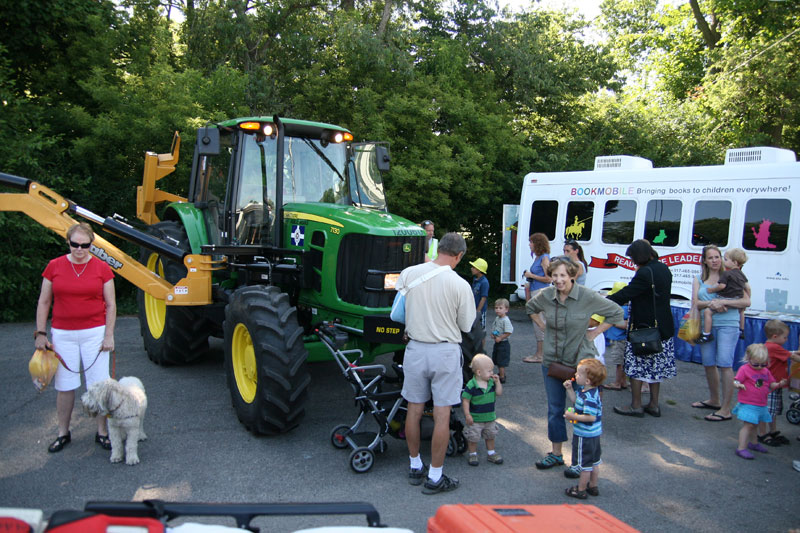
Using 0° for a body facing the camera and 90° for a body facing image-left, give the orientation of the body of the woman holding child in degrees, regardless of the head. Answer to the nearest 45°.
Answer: approximately 45°

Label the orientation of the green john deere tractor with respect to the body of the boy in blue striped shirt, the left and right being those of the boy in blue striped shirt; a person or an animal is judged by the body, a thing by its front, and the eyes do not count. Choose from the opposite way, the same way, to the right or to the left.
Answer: the opposite way

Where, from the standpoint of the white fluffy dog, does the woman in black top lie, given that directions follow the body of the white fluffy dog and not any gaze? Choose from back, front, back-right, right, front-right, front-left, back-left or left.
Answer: back-left

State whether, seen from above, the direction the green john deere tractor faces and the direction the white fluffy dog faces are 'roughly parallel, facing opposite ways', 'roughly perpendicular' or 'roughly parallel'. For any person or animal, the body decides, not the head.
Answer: roughly perpendicular

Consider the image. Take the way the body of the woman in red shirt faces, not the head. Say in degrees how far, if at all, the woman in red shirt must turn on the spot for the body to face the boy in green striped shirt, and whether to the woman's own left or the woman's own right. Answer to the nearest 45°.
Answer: approximately 45° to the woman's own left

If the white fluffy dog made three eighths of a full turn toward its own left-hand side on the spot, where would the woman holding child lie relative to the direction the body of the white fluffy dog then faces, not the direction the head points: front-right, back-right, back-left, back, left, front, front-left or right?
front

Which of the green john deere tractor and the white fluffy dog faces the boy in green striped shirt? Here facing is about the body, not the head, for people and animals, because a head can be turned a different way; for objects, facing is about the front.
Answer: the green john deere tractor

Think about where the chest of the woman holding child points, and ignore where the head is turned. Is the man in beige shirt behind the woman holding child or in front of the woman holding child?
in front

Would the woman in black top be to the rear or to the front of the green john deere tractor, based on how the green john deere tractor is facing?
to the front
